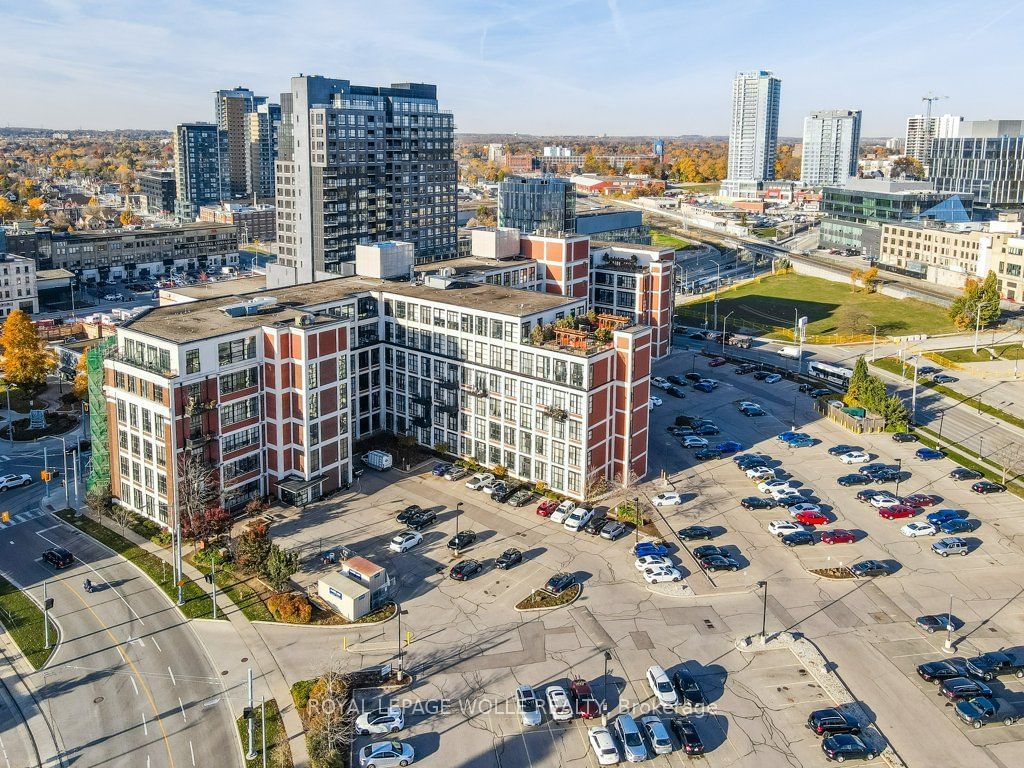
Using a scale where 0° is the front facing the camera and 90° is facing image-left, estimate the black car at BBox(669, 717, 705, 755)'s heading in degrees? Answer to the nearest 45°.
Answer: approximately 135°

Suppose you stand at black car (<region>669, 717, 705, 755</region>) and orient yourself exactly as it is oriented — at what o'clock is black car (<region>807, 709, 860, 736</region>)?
black car (<region>807, 709, 860, 736</region>) is roughly at 4 o'clock from black car (<region>669, 717, 705, 755</region>).

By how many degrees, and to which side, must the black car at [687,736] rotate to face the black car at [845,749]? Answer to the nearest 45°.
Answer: approximately 135° to its right

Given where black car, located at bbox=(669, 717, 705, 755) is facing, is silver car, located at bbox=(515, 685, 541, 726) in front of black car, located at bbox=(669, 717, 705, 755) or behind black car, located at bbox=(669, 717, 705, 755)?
in front

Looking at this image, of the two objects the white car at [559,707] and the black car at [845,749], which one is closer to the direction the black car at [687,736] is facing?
the white car

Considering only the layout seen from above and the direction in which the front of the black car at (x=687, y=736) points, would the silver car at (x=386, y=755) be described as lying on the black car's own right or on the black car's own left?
on the black car's own left

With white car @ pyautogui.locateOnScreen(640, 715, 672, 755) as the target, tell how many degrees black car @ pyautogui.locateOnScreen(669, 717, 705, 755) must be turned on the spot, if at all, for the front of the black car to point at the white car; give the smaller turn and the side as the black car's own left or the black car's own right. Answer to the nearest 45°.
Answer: approximately 45° to the black car's own left
